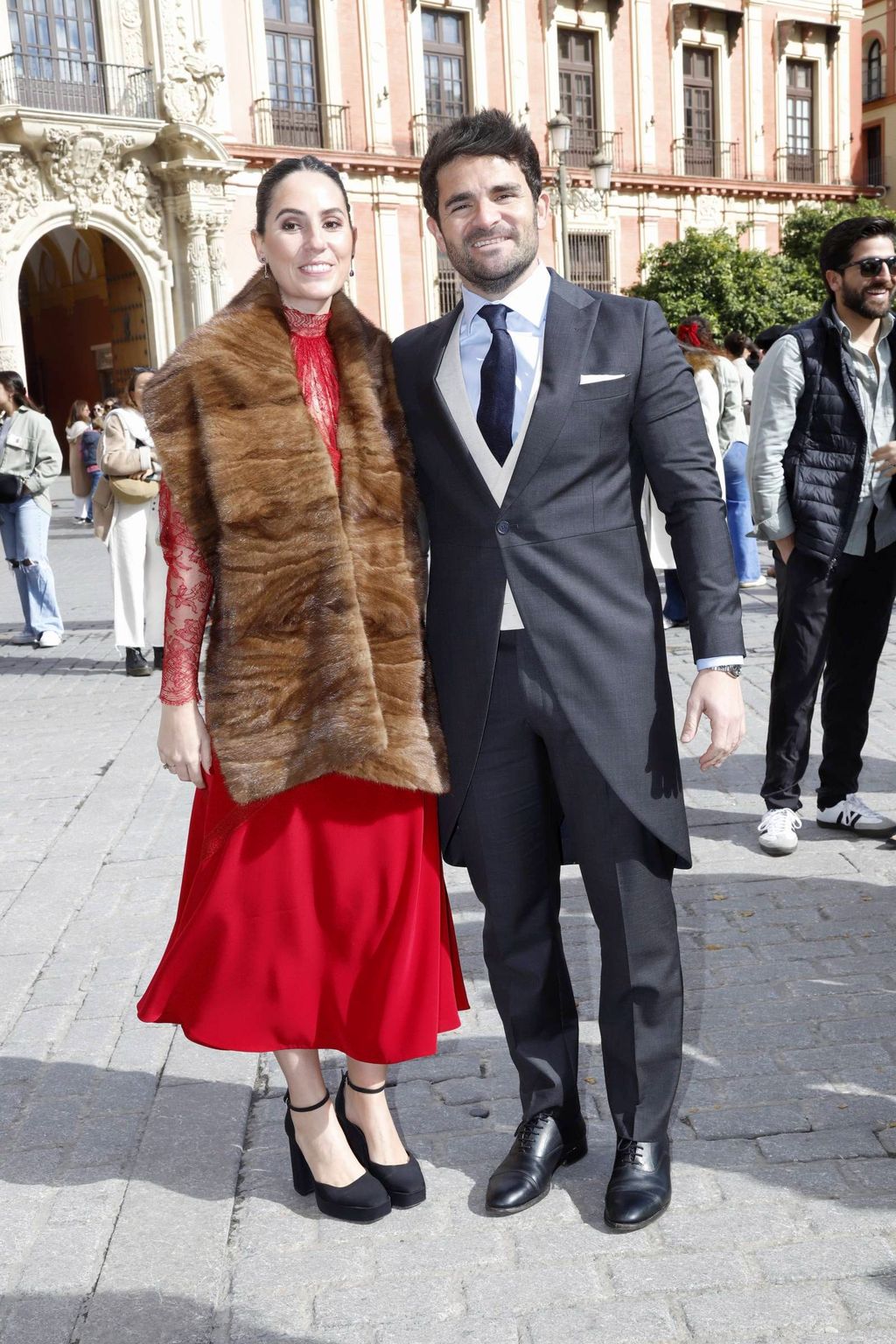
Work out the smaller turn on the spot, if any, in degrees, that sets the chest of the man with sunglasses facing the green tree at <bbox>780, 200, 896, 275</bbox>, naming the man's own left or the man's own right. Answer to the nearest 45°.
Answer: approximately 135° to the man's own left

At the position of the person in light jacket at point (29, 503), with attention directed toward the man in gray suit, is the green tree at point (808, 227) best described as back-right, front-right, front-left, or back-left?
back-left

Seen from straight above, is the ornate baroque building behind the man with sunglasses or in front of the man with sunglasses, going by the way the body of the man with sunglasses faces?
behind

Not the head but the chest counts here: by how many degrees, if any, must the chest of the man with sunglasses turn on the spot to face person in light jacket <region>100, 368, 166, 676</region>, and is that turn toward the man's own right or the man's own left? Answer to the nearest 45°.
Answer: approximately 180°

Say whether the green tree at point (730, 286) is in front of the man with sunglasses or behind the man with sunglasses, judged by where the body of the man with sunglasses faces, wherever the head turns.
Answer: behind

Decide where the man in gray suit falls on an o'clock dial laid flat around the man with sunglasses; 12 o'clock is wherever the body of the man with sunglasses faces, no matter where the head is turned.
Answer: The man in gray suit is roughly at 2 o'clock from the man with sunglasses.

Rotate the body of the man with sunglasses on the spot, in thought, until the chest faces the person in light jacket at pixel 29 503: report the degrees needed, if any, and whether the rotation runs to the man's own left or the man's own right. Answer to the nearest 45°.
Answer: approximately 180°
